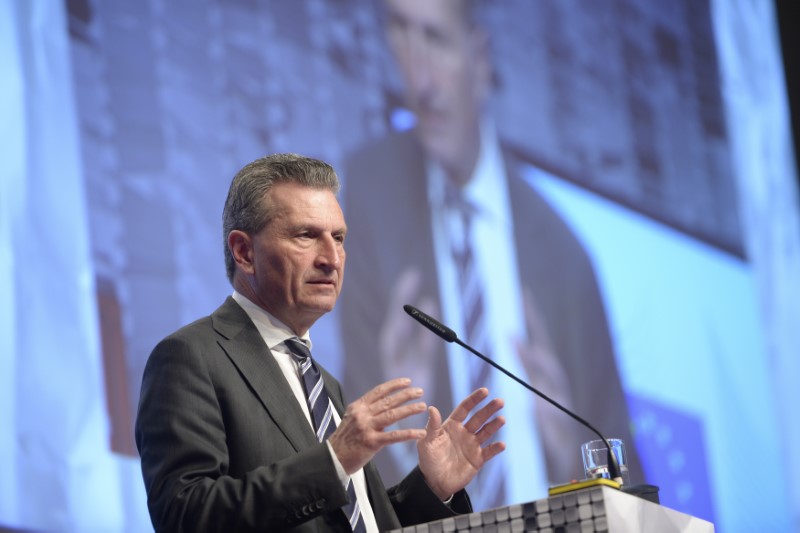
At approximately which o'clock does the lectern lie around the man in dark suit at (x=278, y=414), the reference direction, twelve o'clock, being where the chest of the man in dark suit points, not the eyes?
The lectern is roughly at 12 o'clock from the man in dark suit.

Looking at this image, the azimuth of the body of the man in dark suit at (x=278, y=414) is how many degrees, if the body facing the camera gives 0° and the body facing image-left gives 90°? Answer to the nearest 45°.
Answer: approximately 315°
